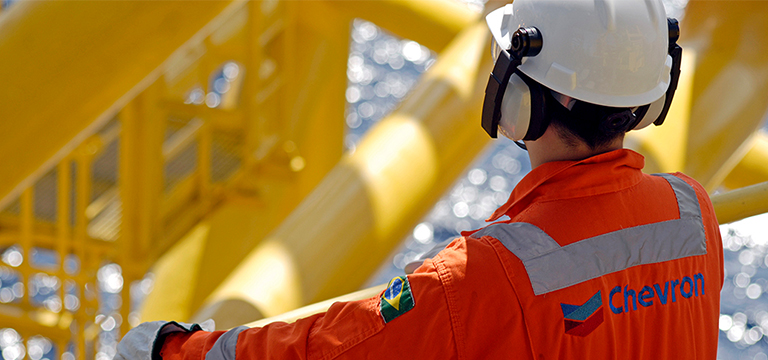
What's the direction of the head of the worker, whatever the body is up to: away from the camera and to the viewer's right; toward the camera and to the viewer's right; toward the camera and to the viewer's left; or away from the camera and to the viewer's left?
away from the camera and to the viewer's left

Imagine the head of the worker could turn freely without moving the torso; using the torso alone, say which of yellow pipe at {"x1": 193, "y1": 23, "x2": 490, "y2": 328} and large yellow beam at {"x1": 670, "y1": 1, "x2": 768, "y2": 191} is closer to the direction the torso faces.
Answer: the yellow pipe

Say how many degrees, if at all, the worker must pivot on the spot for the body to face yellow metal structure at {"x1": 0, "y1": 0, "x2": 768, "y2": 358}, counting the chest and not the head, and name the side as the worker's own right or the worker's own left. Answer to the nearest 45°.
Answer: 0° — they already face it

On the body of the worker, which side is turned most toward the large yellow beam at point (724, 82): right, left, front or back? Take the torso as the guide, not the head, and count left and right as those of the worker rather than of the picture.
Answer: right

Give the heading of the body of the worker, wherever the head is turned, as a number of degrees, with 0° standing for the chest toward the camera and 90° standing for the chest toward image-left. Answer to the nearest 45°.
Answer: approximately 135°

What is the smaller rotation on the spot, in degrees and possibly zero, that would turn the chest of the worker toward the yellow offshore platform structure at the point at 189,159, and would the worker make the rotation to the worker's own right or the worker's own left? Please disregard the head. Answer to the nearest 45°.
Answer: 0° — they already face it

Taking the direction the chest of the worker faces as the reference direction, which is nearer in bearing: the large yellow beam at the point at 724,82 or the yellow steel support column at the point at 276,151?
the yellow steel support column
